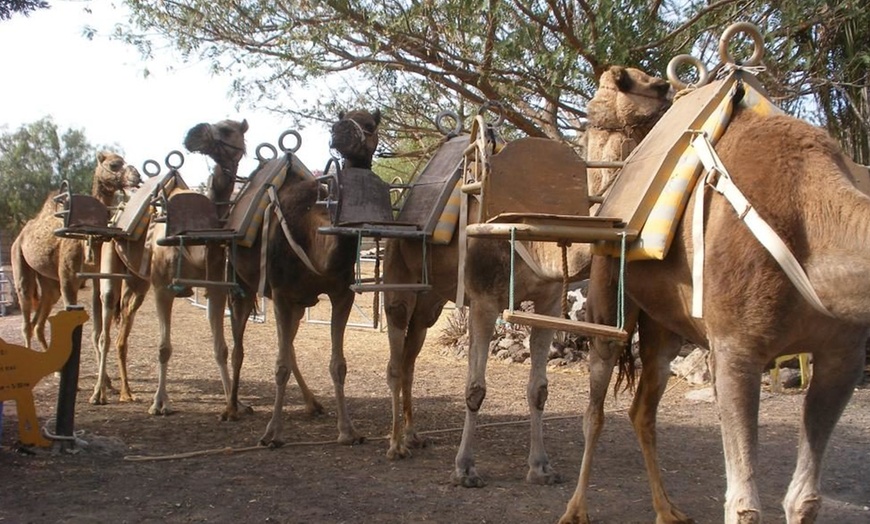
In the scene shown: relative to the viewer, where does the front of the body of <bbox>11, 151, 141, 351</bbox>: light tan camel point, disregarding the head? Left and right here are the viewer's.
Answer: facing the viewer and to the right of the viewer

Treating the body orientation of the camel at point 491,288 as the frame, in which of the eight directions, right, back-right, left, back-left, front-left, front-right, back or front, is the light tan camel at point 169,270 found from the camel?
back

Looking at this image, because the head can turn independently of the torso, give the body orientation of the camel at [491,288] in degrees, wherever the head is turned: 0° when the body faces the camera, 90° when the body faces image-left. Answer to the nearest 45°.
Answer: approximately 315°

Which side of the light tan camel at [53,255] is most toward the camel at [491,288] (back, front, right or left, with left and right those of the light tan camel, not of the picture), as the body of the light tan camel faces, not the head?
front

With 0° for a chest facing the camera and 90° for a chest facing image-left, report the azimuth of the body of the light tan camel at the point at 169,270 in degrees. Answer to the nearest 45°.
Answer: approximately 315°
